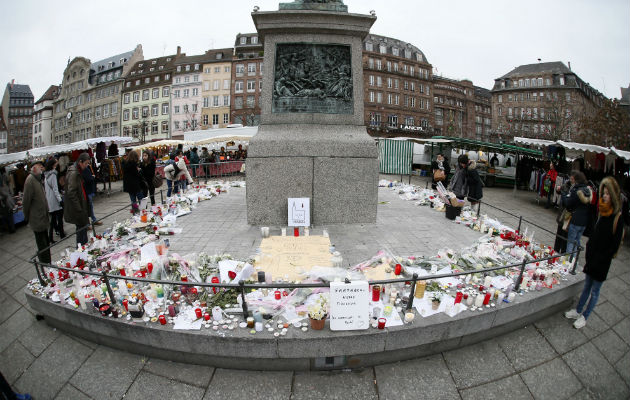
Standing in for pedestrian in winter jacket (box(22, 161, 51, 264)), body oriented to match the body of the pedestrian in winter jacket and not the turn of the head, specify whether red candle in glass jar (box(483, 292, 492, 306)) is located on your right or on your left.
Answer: on your right

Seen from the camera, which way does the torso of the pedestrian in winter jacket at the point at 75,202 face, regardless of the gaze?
to the viewer's right

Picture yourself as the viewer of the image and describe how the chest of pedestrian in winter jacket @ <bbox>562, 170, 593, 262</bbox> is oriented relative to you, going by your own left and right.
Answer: facing to the left of the viewer

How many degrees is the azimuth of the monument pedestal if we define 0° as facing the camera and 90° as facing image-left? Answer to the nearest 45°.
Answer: approximately 0°

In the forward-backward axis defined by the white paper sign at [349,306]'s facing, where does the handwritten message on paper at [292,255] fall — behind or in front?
behind

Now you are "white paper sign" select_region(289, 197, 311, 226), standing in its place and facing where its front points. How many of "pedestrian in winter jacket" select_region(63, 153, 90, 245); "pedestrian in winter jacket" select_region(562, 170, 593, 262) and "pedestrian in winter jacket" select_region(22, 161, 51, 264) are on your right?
2

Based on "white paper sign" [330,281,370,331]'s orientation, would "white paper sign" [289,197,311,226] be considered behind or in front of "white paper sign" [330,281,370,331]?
behind

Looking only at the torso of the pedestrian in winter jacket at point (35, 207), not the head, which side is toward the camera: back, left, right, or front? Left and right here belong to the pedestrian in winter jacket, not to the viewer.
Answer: right
